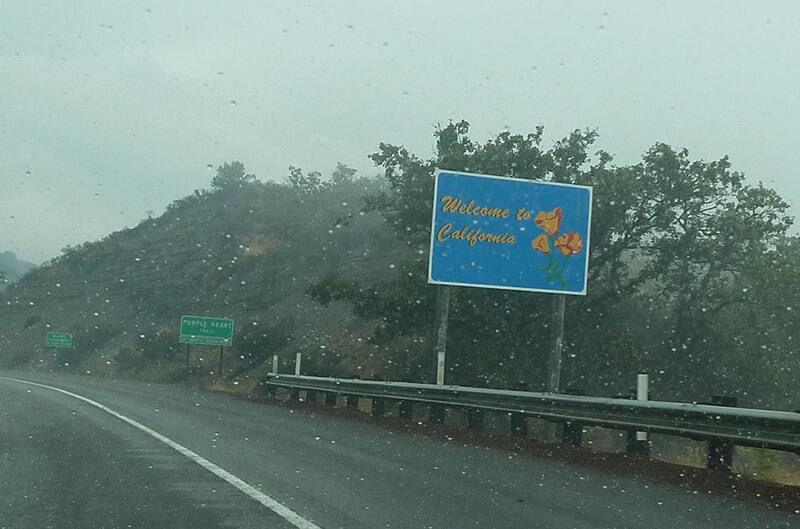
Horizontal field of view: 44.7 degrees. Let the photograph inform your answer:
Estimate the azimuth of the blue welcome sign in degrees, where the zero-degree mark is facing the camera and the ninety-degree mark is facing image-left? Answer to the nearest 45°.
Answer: approximately 0°

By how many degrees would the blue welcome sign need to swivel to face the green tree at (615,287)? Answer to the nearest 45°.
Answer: approximately 180°

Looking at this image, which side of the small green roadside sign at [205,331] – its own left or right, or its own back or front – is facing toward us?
front

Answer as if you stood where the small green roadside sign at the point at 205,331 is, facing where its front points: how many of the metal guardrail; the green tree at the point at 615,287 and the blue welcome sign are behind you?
0

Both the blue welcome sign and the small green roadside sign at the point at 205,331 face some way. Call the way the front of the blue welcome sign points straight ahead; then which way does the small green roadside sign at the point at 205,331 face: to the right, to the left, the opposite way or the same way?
the same way

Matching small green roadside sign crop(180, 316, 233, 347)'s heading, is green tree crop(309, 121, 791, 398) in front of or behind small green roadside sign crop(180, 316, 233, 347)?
in front

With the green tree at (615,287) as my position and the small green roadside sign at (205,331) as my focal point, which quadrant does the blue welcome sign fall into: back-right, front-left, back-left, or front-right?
back-left

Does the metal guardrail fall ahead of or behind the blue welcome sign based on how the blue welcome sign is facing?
ahead

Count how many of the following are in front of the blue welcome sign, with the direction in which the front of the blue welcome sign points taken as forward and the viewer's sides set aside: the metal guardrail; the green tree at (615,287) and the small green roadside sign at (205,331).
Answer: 1

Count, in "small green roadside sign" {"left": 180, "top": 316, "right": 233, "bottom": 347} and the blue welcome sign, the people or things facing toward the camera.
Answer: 2

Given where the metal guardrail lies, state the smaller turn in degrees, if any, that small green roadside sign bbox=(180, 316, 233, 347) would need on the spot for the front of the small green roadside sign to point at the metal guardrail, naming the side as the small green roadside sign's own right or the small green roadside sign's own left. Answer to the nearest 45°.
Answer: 0° — it already faces it

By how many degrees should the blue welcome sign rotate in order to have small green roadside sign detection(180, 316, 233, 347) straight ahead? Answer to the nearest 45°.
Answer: approximately 135° to its right
